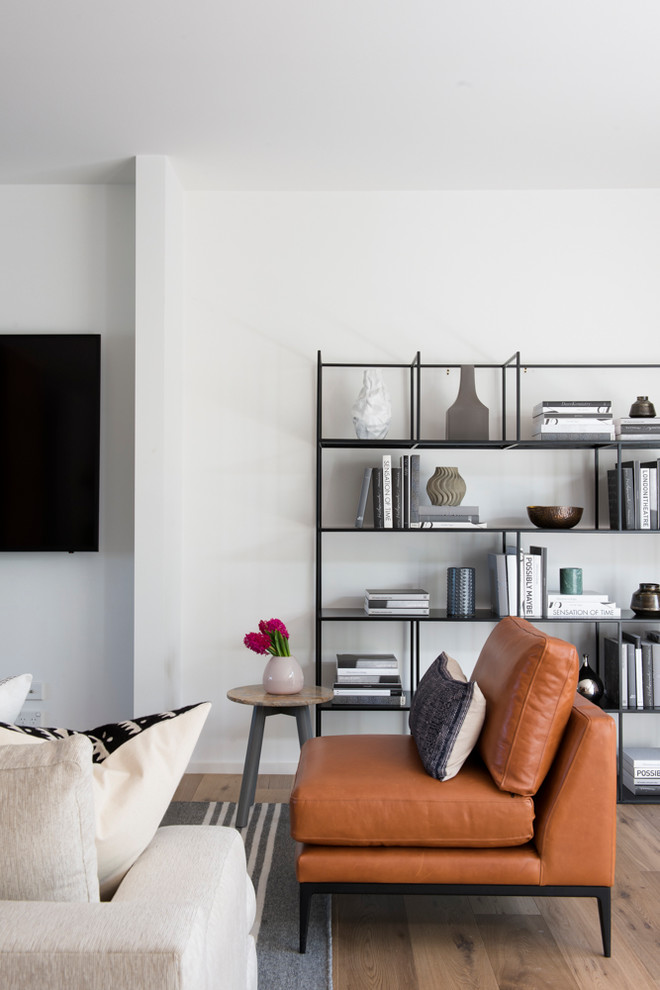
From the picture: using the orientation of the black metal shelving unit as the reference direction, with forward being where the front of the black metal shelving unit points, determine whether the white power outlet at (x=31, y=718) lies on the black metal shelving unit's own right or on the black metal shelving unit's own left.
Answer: on the black metal shelving unit's own right

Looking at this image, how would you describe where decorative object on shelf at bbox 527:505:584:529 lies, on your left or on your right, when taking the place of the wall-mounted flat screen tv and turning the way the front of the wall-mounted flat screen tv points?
on your left

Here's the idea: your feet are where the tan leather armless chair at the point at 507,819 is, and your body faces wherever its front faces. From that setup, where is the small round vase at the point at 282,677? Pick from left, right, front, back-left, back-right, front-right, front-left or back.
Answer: front-right

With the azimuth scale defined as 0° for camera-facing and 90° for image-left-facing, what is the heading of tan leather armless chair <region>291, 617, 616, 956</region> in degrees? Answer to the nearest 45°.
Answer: approximately 90°

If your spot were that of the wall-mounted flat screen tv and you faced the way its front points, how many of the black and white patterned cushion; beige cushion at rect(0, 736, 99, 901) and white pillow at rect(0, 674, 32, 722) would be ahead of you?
3

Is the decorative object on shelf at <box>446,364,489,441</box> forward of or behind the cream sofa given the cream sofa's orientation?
forward

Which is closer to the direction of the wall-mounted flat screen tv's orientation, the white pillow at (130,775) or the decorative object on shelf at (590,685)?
the white pillow

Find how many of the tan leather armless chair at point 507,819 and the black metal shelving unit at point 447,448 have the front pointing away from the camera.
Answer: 0

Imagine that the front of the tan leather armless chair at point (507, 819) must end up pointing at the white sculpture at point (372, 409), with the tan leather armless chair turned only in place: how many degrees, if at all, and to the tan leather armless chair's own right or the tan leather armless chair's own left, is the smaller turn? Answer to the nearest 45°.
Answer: approximately 90° to the tan leather armless chair's own right
